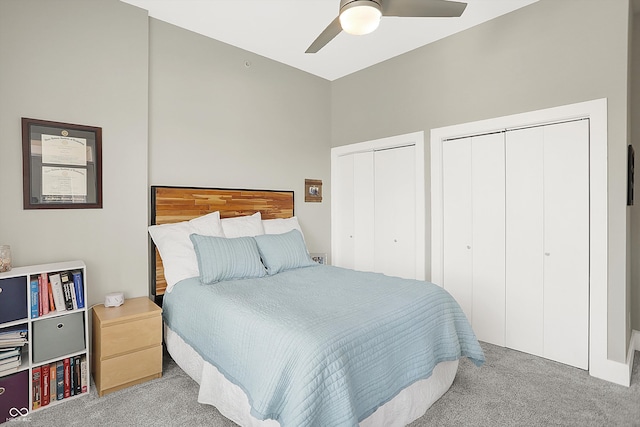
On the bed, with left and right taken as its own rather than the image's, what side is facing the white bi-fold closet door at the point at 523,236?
left

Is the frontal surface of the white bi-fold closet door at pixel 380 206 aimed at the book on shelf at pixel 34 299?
yes

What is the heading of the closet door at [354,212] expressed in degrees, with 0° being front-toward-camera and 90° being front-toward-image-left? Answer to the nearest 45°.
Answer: approximately 45°

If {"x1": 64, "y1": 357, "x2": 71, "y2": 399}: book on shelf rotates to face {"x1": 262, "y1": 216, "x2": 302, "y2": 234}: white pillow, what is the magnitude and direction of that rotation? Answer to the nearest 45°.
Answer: approximately 90° to its left

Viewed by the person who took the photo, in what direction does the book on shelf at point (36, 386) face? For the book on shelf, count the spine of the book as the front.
facing the viewer

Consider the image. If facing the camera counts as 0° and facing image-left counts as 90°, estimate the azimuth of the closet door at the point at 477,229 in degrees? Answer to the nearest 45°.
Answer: approximately 45°

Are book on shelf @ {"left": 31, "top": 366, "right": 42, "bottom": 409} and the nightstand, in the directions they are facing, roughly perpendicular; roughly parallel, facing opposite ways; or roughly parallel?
roughly parallel

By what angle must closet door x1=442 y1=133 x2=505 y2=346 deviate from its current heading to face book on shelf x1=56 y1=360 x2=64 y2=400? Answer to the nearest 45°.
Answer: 0° — it already faces it

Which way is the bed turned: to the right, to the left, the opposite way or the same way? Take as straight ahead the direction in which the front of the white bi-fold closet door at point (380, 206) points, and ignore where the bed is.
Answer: to the left

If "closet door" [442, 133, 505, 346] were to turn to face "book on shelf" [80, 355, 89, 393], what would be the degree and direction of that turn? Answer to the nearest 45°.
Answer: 0° — it already faces it

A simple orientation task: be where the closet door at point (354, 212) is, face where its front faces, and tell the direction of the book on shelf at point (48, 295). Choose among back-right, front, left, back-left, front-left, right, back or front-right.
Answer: front

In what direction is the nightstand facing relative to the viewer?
toward the camera
